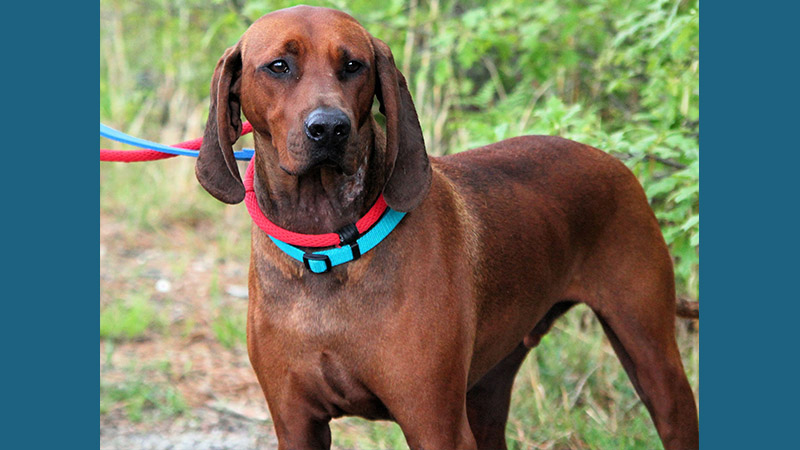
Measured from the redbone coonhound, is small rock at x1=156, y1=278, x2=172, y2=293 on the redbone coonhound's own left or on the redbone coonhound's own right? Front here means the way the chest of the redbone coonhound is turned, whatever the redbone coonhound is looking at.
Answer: on the redbone coonhound's own right

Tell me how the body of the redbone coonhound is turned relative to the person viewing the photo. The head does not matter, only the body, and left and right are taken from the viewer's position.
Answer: facing the viewer and to the left of the viewer

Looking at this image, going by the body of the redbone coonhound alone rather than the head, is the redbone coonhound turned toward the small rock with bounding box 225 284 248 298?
no
